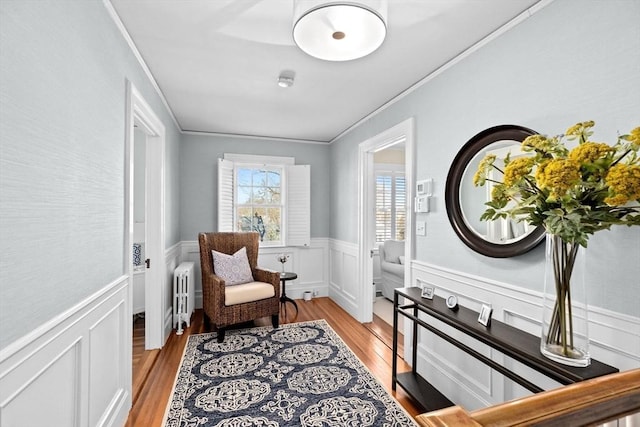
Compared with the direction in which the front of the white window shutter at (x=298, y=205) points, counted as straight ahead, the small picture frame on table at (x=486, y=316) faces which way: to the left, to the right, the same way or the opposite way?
to the right

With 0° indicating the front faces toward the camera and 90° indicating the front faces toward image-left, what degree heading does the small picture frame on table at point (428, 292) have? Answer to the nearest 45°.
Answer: approximately 45°

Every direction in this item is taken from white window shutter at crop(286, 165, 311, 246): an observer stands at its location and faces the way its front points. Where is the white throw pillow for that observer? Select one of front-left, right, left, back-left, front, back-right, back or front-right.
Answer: front-right

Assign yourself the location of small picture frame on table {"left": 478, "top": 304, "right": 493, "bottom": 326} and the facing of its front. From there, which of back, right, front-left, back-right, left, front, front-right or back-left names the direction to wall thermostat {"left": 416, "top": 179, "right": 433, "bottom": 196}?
right

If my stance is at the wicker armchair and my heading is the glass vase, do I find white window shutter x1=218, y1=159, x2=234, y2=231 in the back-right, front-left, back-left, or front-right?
back-left

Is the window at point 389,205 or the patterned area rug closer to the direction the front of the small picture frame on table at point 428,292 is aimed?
the patterned area rug

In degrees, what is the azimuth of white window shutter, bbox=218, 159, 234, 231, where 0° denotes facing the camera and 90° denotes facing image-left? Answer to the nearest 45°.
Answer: approximately 0°

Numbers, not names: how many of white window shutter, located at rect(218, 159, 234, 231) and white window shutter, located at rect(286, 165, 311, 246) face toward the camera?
2

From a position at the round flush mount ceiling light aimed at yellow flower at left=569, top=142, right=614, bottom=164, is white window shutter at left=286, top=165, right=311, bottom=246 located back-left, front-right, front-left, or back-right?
back-left

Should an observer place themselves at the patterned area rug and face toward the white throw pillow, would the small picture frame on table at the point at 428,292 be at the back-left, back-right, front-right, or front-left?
back-right

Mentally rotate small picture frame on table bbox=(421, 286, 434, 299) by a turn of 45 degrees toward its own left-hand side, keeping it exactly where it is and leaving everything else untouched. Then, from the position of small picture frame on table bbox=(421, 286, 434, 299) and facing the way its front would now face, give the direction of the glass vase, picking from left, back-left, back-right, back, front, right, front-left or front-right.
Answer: front-left

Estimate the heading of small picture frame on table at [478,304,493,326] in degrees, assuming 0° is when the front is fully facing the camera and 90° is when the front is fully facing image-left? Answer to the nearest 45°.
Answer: approximately 45°
